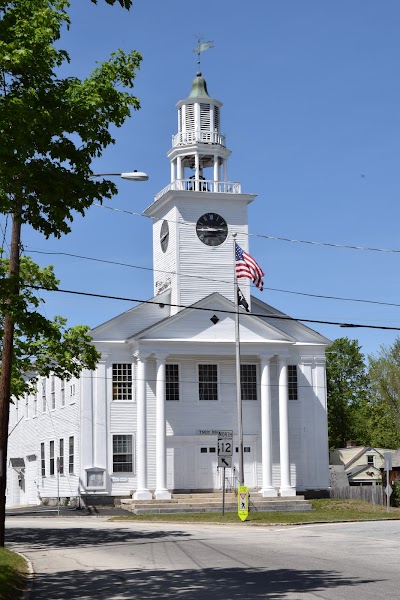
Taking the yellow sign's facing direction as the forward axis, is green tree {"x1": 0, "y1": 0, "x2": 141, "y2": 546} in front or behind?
in front

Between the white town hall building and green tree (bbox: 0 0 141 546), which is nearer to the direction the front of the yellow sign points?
the green tree

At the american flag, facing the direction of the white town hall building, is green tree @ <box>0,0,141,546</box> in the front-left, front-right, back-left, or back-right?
back-left

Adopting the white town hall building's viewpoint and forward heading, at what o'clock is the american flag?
The american flag is roughly at 11 o'clock from the white town hall building.

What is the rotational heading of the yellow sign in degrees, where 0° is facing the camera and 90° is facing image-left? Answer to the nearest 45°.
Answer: approximately 0°

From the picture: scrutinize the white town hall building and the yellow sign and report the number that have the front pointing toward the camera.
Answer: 2

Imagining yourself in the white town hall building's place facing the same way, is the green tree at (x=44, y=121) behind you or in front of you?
in front

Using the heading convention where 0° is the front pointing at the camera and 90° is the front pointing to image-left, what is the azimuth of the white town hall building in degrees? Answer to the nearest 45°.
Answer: approximately 0°
